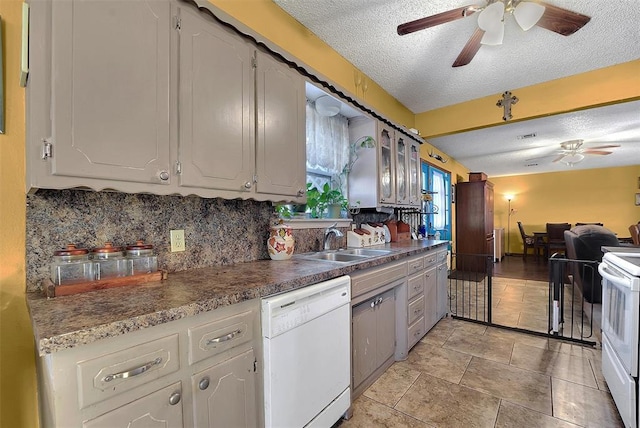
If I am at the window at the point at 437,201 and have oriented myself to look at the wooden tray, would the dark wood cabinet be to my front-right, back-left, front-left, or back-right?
back-left

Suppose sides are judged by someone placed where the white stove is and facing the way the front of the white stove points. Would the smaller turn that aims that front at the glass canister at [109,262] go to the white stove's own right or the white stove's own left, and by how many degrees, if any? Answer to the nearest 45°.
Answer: approximately 45° to the white stove's own left

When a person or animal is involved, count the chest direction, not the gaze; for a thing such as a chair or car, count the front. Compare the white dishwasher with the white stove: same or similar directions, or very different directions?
very different directions

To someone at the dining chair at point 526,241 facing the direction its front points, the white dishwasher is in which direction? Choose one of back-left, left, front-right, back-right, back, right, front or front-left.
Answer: right

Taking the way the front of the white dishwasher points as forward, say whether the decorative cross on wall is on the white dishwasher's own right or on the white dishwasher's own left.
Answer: on the white dishwasher's own left

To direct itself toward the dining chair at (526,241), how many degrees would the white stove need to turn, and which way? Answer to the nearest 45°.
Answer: approximately 90° to its right

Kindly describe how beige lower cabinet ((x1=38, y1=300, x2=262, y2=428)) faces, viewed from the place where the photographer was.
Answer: facing the viewer and to the right of the viewer

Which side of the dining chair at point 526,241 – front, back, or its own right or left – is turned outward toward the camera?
right

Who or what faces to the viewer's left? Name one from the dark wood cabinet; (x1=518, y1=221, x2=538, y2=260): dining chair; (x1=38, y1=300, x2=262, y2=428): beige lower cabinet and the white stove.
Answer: the white stove

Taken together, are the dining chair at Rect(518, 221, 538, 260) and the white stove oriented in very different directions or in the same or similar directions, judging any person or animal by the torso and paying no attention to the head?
very different directions
